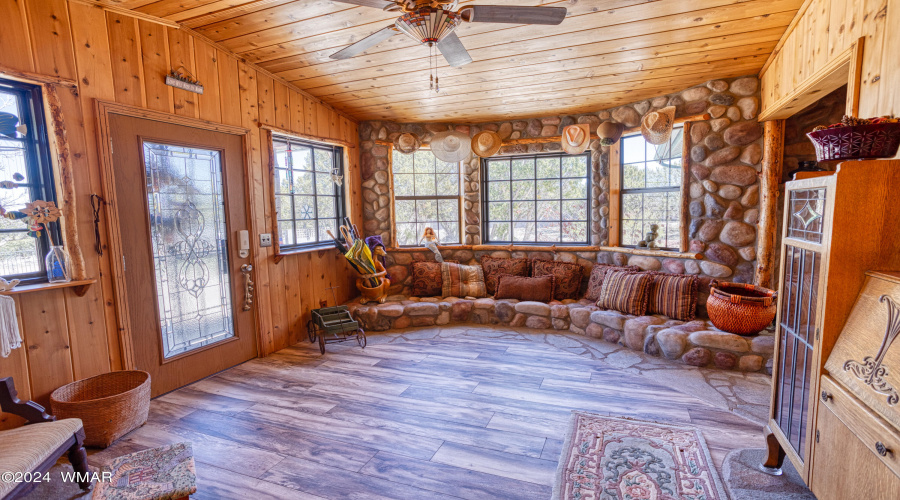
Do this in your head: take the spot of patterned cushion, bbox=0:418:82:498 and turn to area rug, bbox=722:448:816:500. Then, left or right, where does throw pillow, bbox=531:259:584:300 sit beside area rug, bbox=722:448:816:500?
left

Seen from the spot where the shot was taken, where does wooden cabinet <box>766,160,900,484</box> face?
facing the viewer and to the left of the viewer

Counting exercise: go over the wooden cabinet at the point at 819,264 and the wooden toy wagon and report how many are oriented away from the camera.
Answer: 0

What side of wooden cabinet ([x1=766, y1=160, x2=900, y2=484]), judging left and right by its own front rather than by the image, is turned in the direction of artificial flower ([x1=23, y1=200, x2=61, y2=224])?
front

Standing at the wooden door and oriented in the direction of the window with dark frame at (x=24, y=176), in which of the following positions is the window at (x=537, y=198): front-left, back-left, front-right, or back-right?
back-left

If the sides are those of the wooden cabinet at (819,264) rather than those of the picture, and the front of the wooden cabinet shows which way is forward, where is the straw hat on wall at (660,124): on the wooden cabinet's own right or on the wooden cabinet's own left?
on the wooden cabinet's own right

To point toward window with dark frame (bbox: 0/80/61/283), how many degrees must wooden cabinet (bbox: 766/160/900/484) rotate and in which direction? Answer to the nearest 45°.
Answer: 0° — it already faces it
